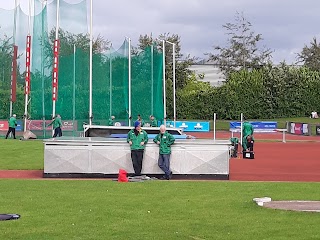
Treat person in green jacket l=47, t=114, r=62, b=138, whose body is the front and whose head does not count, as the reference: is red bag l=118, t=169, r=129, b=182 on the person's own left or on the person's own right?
on the person's own left

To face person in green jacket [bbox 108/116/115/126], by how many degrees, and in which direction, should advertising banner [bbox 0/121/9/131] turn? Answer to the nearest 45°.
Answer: approximately 45° to its left

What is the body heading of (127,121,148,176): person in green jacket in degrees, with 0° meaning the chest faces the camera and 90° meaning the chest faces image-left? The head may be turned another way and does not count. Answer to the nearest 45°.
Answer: approximately 0°

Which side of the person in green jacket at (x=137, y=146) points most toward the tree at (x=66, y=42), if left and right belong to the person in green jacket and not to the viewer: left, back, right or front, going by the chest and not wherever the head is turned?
back

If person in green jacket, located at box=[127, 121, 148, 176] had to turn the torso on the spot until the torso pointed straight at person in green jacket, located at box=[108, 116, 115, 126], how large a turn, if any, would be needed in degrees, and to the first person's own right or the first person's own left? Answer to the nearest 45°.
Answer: approximately 180°
